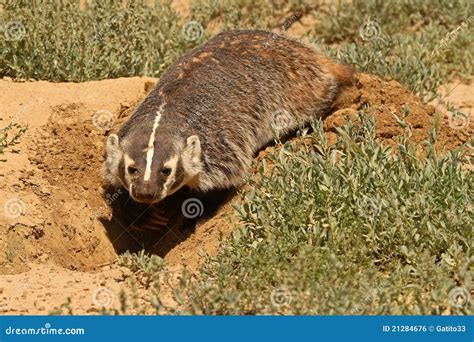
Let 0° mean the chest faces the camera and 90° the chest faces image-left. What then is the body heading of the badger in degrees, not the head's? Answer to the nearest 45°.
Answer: approximately 45°

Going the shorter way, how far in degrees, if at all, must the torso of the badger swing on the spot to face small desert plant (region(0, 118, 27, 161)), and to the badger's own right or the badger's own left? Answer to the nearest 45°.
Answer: approximately 45° to the badger's own right
